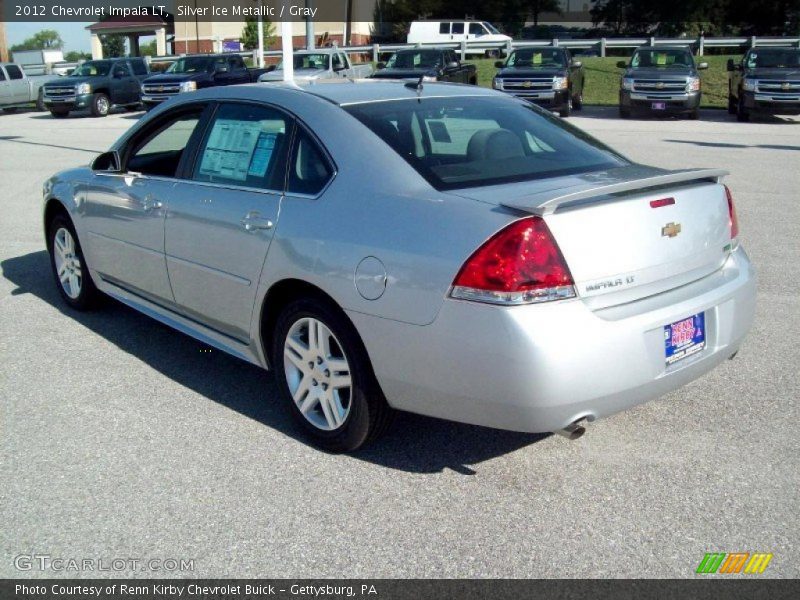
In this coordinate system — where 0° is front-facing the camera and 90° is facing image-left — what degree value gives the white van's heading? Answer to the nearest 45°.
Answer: approximately 270°

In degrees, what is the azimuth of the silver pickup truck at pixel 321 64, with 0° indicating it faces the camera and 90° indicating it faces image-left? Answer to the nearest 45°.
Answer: approximately 45°

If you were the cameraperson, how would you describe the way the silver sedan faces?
facing away from the viewer and to the left of the viewer

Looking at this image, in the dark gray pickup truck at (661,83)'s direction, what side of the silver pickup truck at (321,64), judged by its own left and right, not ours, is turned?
left

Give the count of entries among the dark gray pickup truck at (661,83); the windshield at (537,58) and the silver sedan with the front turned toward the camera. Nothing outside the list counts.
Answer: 2

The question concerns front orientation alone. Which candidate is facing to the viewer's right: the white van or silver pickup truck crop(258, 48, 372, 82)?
the white van

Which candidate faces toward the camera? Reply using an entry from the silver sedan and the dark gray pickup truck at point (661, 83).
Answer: the dark gray pickup truck

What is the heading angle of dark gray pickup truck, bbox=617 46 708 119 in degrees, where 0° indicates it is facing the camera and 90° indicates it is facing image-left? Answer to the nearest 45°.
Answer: approximately 0°

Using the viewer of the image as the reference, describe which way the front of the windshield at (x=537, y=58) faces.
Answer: facing the viewer

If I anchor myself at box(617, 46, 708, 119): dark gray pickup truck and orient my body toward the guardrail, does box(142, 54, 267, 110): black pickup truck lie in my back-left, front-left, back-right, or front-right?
front-left

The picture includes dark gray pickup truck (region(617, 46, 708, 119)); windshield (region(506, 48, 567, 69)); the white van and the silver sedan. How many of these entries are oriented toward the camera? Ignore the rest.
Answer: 2

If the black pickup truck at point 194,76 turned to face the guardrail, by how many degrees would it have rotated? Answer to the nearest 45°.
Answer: approximately 180°

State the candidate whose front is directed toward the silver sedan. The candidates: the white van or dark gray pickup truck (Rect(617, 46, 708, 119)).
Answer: the dark gray pickup truck

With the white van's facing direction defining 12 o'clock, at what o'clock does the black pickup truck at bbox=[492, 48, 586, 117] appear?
The black pickup truck is roughly at 3 o'clock from the white van.

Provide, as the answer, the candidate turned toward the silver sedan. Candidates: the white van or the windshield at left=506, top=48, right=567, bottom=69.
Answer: the windshield

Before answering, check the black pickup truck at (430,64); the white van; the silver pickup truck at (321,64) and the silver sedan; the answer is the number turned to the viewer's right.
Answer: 1

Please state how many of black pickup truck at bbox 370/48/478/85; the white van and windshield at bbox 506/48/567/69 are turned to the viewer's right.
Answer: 1

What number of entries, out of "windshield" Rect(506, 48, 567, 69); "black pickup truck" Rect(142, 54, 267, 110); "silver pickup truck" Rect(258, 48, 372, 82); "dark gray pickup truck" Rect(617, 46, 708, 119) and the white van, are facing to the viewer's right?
1

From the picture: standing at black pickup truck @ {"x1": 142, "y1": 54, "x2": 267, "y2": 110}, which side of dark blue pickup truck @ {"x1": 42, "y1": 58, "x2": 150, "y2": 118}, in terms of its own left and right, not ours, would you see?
left
